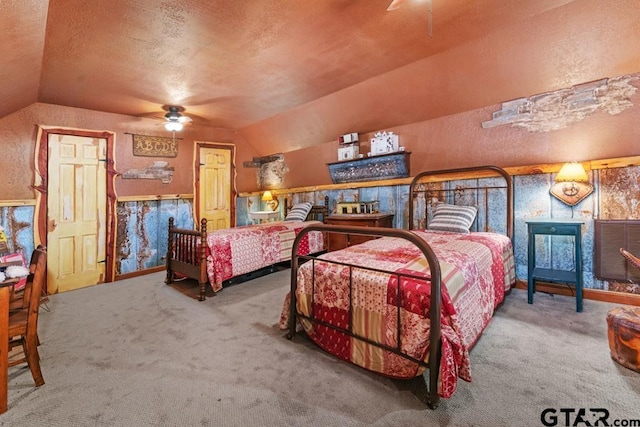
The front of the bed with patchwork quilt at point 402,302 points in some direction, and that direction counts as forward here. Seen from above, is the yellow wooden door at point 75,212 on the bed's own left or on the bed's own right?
on the bed's own right

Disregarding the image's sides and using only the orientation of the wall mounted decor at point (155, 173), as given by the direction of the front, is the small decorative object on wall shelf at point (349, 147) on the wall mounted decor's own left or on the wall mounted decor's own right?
on the wall mounted decor's own left

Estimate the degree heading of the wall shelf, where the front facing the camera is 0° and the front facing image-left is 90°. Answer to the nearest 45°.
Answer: approximately 45°

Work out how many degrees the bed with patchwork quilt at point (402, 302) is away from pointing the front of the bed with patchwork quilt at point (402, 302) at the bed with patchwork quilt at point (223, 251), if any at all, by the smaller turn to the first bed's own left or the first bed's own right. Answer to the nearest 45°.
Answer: approximately 90° to the first bed's own right

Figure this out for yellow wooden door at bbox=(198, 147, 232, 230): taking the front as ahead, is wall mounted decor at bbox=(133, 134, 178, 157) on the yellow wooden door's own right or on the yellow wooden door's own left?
on the yellow wooden door's own right

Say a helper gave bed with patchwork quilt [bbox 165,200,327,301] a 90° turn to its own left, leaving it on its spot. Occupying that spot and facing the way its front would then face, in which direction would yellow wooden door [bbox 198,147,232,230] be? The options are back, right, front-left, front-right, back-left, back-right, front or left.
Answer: back-left

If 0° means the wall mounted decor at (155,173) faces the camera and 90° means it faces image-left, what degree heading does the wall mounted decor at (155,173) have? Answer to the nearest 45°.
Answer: approximately 0°

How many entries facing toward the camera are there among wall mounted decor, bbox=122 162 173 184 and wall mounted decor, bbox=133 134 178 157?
2

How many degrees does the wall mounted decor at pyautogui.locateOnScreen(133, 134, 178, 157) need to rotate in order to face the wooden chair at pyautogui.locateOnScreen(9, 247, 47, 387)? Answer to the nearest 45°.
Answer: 0° — it already faces it

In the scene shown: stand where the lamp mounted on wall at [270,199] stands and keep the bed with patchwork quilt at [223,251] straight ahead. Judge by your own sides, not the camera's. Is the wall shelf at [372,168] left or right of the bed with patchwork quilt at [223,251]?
left

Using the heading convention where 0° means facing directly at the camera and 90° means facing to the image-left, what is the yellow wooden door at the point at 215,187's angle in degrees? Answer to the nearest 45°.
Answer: approximately 0°
